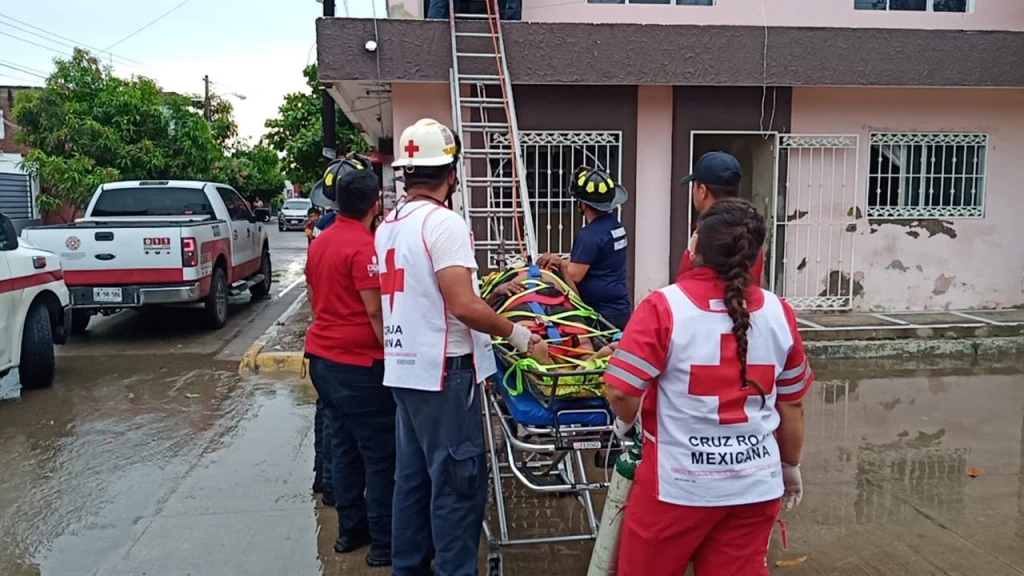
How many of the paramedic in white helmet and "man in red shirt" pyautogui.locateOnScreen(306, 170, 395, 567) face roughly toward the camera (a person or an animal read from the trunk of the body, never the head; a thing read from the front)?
0

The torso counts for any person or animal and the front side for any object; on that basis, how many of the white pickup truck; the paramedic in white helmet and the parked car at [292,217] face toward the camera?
1

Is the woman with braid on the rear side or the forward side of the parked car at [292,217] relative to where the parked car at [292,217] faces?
on the forward side

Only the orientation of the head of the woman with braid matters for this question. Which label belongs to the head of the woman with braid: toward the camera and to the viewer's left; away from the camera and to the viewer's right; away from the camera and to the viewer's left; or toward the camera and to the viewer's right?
away from the camera and to the viewer's left

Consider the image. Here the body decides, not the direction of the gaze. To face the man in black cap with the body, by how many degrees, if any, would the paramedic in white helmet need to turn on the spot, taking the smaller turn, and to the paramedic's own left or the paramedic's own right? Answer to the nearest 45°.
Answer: approximately 45° to the paramedic's own right

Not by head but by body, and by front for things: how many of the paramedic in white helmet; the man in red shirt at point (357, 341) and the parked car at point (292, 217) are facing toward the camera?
1

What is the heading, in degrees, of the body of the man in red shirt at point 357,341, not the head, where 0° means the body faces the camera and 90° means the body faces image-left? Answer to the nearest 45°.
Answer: approximately 225°

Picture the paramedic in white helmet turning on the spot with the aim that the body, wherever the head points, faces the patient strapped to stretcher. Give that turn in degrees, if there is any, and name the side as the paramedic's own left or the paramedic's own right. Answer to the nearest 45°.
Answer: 0° — they already face them

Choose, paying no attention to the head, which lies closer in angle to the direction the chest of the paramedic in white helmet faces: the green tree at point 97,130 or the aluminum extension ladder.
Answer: the aluminum extension ladder

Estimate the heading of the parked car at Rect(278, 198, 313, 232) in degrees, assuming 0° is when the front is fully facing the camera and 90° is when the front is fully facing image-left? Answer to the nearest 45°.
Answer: approximately 0°

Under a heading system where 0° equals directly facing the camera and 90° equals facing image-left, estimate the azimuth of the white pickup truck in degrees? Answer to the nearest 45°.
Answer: approximately 225°

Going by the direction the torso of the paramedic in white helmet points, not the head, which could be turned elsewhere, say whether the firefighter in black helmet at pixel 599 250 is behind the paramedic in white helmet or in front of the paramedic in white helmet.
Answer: in front

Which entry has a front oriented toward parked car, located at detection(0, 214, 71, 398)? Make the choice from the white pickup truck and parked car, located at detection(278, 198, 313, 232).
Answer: parked car, located at detection(278, 198, 313, 232)
